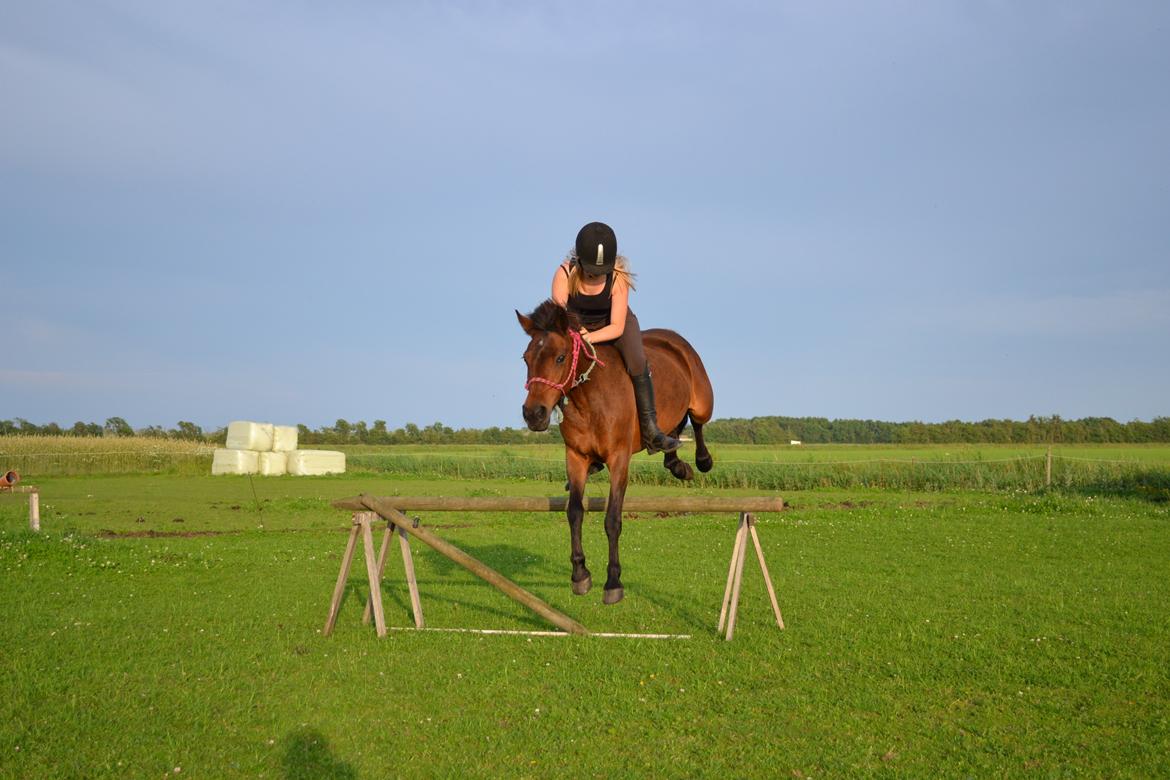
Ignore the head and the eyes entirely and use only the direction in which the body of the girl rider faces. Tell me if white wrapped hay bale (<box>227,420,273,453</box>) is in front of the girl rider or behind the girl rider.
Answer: behind

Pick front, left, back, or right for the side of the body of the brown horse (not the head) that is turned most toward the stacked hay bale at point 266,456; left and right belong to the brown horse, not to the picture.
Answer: right

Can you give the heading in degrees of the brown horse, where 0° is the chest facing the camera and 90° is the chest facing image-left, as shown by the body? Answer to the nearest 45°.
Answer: approximately 45°

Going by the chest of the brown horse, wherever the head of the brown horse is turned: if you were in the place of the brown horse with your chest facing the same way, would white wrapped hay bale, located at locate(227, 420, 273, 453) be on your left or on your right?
on your right

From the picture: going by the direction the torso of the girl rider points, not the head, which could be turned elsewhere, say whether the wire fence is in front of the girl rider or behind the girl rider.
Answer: behind
